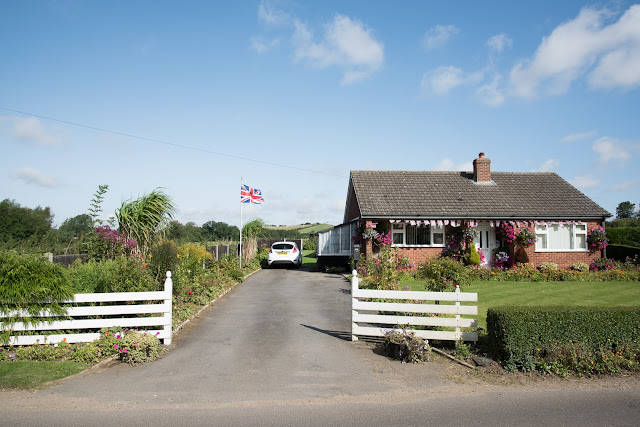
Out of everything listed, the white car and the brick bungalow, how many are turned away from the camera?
1

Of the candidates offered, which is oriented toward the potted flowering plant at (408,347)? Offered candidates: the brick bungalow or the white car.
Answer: the brick bungalow

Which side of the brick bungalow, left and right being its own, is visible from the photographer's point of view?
front

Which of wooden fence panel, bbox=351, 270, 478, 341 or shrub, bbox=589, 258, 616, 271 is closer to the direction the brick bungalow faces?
the wooden fence panel

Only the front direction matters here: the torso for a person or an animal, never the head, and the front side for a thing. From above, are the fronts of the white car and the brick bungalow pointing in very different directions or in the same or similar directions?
very different directions

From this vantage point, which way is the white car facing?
away from the camera

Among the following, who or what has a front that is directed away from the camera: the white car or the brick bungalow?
the white car

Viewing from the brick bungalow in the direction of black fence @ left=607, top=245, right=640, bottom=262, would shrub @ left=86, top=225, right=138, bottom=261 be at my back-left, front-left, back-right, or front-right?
back-right

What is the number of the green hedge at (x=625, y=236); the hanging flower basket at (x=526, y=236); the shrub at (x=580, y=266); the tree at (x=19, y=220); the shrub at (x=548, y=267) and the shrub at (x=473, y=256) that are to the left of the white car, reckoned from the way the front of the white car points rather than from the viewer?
1

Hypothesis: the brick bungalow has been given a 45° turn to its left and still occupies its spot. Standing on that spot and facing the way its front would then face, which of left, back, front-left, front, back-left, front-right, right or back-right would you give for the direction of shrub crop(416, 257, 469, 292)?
front-right

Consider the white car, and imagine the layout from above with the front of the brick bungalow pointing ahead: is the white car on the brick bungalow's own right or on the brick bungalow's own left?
on the brick bungalow's own right

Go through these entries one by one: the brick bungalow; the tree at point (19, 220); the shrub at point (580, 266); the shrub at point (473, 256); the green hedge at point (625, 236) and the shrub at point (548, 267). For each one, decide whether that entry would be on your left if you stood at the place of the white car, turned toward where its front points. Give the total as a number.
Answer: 1

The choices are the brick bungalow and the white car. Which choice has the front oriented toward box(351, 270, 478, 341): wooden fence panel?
the brick bungalow

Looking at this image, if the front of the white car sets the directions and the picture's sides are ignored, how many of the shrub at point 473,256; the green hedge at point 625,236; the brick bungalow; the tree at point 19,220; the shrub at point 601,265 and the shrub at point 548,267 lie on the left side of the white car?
1

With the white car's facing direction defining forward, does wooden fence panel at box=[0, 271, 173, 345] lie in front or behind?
behind
